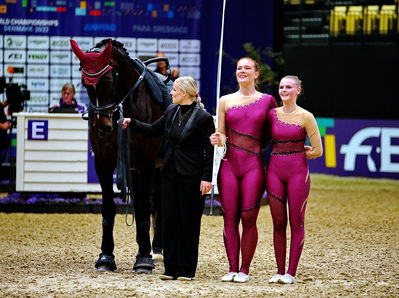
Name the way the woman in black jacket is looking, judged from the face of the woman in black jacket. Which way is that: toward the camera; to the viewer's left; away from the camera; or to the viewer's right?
to the viewer's left

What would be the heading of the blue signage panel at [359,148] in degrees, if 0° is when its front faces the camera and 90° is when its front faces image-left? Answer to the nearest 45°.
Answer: approximately 0°

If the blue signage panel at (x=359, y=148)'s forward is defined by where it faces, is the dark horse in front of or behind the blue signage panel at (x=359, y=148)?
in front

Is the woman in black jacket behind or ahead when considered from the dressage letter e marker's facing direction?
ahead

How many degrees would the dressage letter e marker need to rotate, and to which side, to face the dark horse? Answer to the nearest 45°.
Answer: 0° — it already faces it

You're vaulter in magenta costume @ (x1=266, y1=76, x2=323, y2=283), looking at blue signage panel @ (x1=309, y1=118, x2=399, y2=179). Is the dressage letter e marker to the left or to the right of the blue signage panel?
left

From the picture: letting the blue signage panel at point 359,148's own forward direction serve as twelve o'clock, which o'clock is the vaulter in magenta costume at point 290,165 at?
The vaulter in magenta costume is roughly at 12 o'clock from the blue signage panel.

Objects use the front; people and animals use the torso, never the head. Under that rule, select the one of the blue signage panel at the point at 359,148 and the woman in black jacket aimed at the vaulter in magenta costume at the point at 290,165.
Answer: the blue signage panel

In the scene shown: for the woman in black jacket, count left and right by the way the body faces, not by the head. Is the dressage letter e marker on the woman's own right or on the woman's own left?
on the woman's own right

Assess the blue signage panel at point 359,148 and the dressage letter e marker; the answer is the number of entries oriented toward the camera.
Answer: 2

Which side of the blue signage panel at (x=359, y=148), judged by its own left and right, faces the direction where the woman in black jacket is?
front

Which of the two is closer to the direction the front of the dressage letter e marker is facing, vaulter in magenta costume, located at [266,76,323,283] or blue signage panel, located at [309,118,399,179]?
the vaulter in magenta costume
